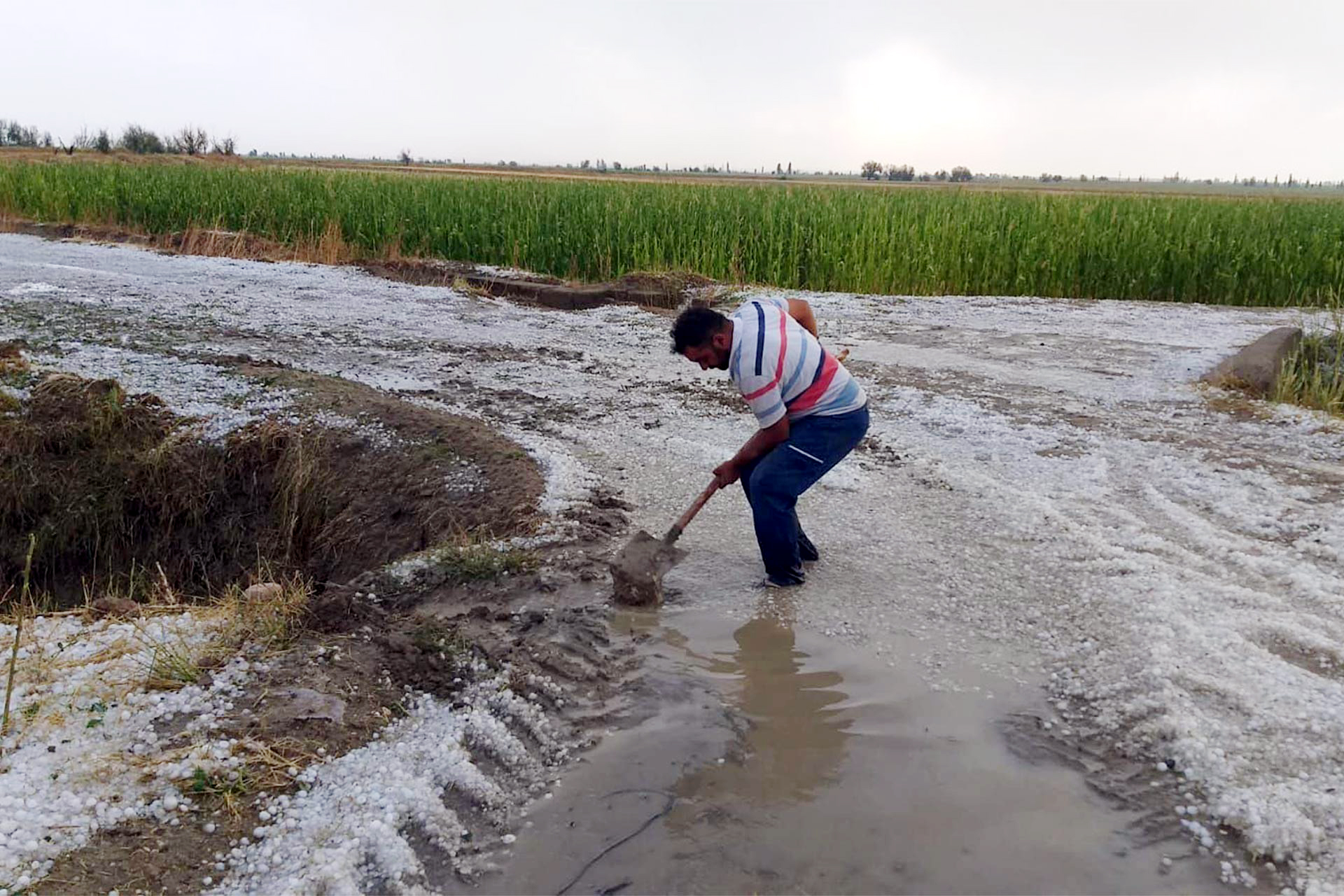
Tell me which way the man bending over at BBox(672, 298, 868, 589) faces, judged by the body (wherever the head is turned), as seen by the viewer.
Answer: to the viewer's left

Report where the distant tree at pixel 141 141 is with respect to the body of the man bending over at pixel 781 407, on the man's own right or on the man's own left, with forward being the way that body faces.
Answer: on the man's own right

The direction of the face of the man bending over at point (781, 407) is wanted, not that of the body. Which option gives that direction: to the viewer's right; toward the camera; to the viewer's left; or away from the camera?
to the viewer's left
